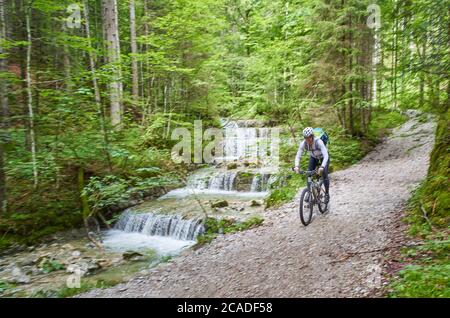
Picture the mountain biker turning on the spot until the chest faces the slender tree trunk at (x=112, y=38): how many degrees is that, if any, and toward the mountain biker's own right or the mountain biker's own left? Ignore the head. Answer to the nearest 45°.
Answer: approximately 90° to the mountain biker's own right

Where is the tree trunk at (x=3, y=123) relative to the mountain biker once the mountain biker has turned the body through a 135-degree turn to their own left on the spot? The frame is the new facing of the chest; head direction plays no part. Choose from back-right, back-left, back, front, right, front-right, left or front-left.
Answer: back

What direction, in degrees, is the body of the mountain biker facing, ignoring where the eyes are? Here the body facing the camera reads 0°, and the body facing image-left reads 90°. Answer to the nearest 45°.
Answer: approximately 45°

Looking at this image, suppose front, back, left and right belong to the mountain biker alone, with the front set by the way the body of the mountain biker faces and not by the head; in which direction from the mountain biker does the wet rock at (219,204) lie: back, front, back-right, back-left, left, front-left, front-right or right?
right

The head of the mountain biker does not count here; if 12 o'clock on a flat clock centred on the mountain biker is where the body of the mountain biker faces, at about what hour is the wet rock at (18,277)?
The wet rock is roughly at 1 o'clock from the mountain biker.

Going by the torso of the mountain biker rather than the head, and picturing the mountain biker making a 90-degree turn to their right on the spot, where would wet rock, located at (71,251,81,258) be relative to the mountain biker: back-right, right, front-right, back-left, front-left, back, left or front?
front-left
